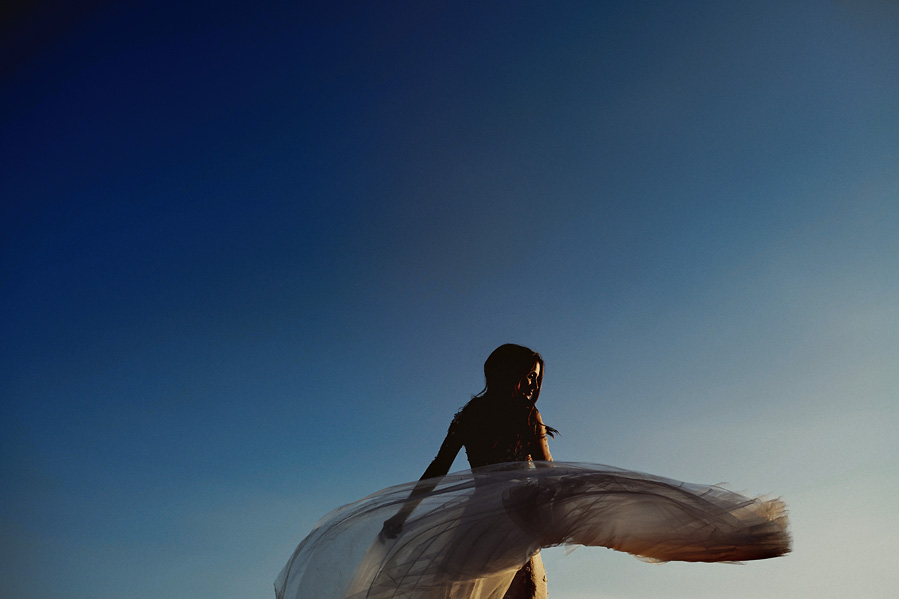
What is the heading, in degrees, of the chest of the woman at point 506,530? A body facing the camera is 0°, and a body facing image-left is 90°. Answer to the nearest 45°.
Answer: approximately 315°
